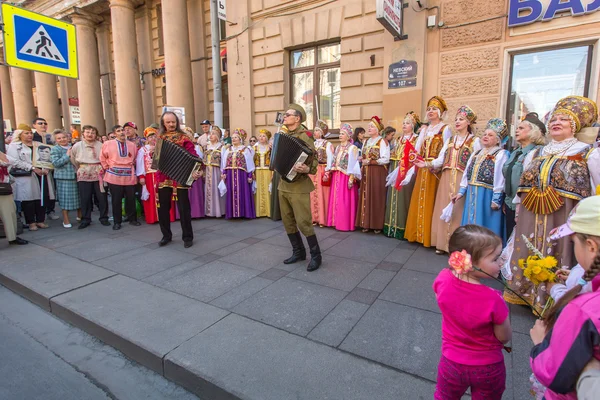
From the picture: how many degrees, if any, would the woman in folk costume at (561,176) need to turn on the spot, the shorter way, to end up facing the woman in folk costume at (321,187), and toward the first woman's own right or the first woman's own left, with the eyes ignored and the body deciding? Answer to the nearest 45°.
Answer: approximately 90° to the first woman's own right

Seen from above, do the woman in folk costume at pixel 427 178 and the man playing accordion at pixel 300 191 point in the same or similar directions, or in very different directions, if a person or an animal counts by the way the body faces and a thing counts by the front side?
same or similar directions

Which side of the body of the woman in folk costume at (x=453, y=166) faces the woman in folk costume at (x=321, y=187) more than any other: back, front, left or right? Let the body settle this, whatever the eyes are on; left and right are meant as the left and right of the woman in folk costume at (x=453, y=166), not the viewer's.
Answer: right

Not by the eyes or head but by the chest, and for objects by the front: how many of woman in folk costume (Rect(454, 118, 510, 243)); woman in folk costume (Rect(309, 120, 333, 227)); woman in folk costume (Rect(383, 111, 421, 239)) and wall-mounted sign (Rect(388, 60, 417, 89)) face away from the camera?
0

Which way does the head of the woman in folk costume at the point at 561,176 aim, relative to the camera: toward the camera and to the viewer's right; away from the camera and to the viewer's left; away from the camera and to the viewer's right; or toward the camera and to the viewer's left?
toward the camera and to the viewer's left

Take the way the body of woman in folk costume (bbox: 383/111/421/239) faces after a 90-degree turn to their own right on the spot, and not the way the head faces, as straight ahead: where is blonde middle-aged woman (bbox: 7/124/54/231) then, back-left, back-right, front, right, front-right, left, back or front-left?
front-left

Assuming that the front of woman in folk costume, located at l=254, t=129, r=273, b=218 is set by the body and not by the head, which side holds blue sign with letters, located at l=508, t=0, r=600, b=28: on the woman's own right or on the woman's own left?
on the woman's own left

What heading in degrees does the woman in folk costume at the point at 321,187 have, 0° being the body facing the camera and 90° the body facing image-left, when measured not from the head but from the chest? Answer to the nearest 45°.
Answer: approximately 45°

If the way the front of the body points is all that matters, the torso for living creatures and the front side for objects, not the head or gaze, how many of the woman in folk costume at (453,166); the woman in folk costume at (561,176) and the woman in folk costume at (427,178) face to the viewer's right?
0

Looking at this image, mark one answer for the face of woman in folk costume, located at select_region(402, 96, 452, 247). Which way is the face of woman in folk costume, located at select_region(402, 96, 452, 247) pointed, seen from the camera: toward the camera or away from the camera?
toward the camera

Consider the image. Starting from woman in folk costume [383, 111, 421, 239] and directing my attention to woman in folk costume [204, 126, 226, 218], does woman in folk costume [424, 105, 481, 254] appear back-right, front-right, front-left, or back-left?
back-left

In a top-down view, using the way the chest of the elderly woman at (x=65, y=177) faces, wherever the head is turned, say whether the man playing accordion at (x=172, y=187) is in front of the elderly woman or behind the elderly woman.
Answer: in front

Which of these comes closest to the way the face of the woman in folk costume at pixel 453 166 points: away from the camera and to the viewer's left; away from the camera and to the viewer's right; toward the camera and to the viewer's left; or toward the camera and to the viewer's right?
toward the camera and to the viewer's left

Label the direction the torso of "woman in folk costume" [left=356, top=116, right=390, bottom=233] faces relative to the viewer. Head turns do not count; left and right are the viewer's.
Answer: facing the viewer and to the left of the viewer

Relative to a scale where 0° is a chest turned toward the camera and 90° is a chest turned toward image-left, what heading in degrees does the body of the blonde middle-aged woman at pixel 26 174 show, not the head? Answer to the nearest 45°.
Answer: approximately 315°
